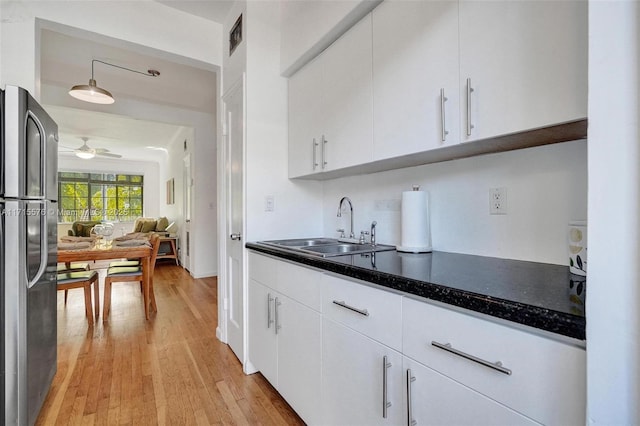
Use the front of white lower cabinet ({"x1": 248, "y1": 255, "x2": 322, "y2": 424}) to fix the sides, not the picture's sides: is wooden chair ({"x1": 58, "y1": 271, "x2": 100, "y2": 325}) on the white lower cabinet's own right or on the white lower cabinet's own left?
on the white lower cabinet's own right

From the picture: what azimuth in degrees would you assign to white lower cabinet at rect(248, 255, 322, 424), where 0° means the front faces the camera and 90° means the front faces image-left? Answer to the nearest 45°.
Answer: approximately 45°

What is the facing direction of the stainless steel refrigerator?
to the viewer's right

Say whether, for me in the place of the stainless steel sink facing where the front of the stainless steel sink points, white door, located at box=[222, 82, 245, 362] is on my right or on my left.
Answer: on my right

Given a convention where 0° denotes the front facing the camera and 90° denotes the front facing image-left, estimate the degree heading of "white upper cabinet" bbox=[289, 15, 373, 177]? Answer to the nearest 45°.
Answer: approximately 45°

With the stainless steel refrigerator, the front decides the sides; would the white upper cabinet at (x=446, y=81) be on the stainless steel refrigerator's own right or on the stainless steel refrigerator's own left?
on the stainless steel refrigerator's own right
